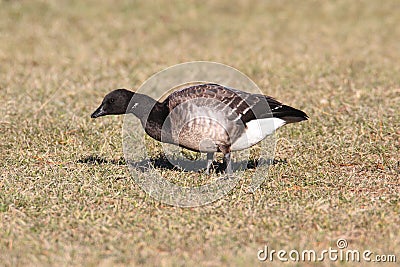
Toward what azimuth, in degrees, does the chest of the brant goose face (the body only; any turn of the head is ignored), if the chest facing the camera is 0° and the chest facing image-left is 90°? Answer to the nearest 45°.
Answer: approximately 90°
